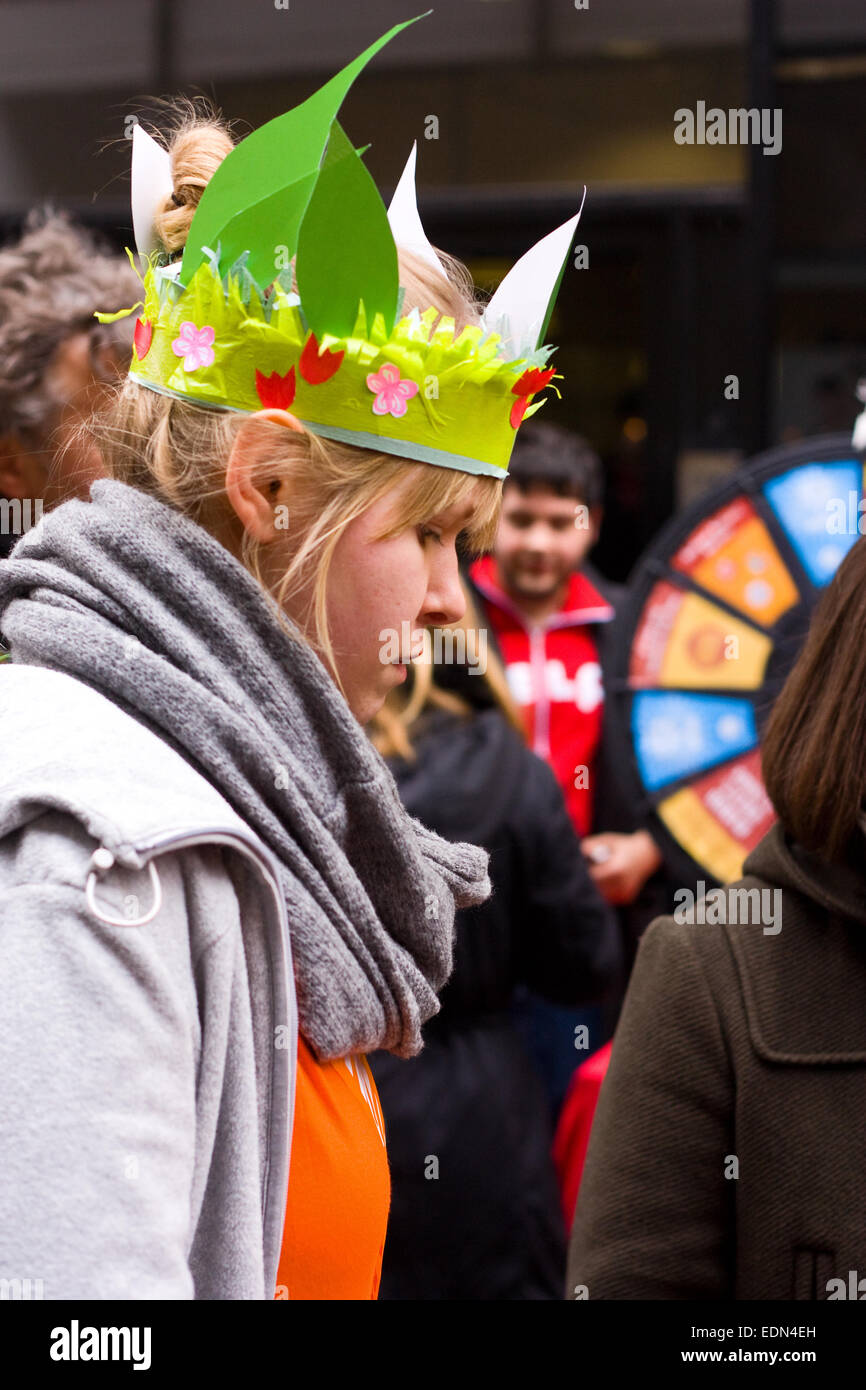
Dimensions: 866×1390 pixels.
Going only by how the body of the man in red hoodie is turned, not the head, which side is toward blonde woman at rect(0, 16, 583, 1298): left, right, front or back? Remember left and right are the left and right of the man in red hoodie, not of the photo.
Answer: front

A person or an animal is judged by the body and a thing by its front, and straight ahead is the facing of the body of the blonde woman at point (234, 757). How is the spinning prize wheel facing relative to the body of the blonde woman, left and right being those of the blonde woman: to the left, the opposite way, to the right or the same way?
to the right

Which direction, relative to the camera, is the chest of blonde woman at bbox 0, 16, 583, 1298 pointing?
to the viewer's right

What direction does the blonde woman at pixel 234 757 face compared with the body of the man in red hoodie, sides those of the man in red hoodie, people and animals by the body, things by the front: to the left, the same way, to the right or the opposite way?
to the left

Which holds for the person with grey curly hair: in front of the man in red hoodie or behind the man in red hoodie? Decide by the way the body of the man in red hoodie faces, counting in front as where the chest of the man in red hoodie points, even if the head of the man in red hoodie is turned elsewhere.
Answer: in front

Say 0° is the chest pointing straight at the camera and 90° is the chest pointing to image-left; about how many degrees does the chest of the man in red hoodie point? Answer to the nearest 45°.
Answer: approximately 0°

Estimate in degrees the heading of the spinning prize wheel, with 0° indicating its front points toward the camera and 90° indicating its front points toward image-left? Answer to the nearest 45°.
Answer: approximately 0°

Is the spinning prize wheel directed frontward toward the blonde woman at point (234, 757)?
yes

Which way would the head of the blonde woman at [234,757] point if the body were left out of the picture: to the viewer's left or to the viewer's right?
to the viewer's right
